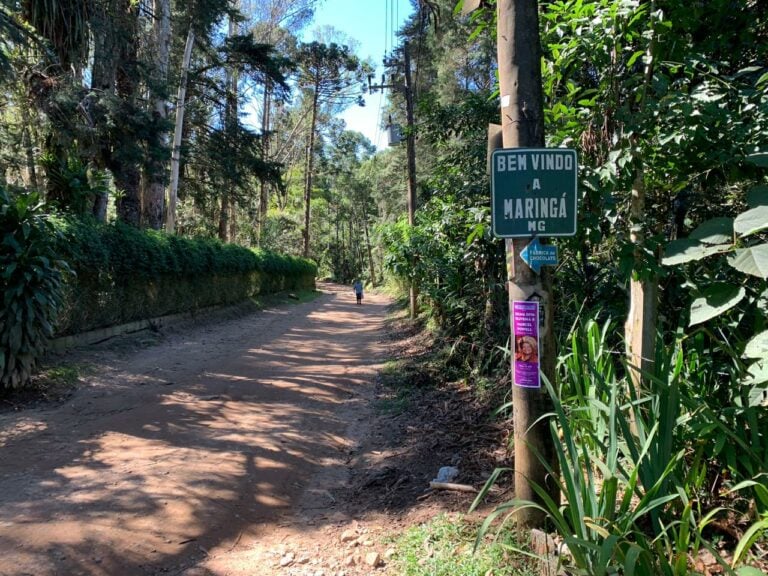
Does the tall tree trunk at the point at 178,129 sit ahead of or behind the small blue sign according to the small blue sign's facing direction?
behind

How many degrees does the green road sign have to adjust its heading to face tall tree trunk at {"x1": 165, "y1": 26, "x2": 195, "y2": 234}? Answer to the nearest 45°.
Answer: approximately 135° to its right

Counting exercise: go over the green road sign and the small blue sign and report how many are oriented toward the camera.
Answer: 2

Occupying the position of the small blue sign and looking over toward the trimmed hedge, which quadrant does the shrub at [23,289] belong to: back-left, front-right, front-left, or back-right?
front-left

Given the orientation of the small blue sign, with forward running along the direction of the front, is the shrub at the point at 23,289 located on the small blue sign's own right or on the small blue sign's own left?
on the small blue sign's own right

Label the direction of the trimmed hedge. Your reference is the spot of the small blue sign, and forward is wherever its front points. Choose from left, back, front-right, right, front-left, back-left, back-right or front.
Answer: back-right

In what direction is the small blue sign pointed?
toward the camera

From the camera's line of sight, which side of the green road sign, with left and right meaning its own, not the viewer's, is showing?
front
